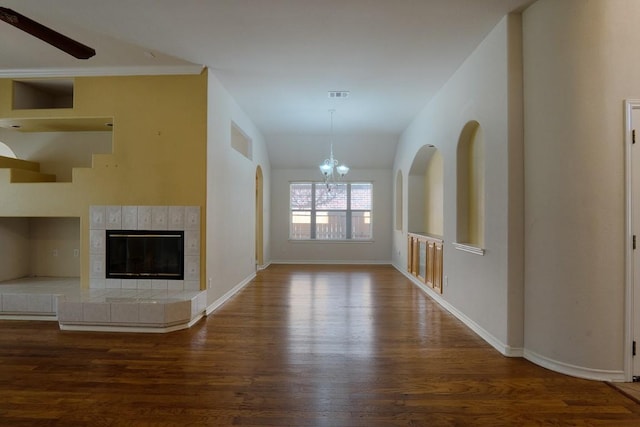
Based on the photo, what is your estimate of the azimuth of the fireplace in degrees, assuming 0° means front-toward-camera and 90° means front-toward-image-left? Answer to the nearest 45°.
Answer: approximately 0°

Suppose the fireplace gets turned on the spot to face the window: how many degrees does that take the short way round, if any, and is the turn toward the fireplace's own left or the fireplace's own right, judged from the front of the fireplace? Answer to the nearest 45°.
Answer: approximately 135° to the fireplace's own left
